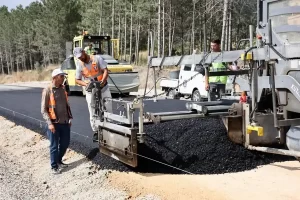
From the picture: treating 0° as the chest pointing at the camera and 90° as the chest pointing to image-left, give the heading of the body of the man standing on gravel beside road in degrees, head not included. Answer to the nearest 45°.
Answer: approximately 315°

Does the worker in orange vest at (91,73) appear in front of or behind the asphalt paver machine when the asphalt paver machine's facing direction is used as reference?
behind

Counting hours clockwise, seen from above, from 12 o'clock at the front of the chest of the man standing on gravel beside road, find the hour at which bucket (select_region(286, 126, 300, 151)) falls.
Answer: The bucket is roughly at 12 o'clock from the man standing on gravel beside road.

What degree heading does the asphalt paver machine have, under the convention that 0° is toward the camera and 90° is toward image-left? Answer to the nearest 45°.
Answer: approximately 315°

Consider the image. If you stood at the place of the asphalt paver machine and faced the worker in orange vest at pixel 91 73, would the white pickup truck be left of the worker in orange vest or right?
right

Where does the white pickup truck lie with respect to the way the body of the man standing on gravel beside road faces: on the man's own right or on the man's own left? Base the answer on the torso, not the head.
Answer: on the man's own left

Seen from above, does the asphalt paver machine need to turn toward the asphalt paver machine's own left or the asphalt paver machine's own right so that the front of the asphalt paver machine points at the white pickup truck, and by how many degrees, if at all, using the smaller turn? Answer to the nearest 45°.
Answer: approximately 135° to the asphalt paver machine's own left
